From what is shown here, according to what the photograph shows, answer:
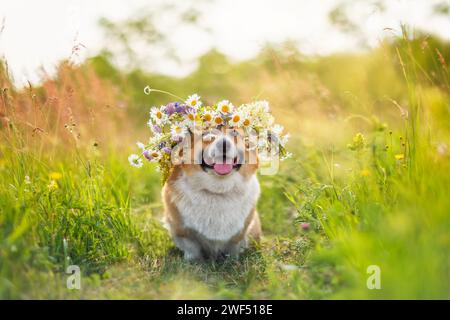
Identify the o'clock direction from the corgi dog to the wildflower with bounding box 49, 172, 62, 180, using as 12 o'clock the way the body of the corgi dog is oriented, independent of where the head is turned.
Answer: The wildflower is roughly at 3 o'clock from the corgi dog.

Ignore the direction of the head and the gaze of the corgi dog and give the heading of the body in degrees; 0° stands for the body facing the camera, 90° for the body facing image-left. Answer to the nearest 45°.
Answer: approximately 0°
